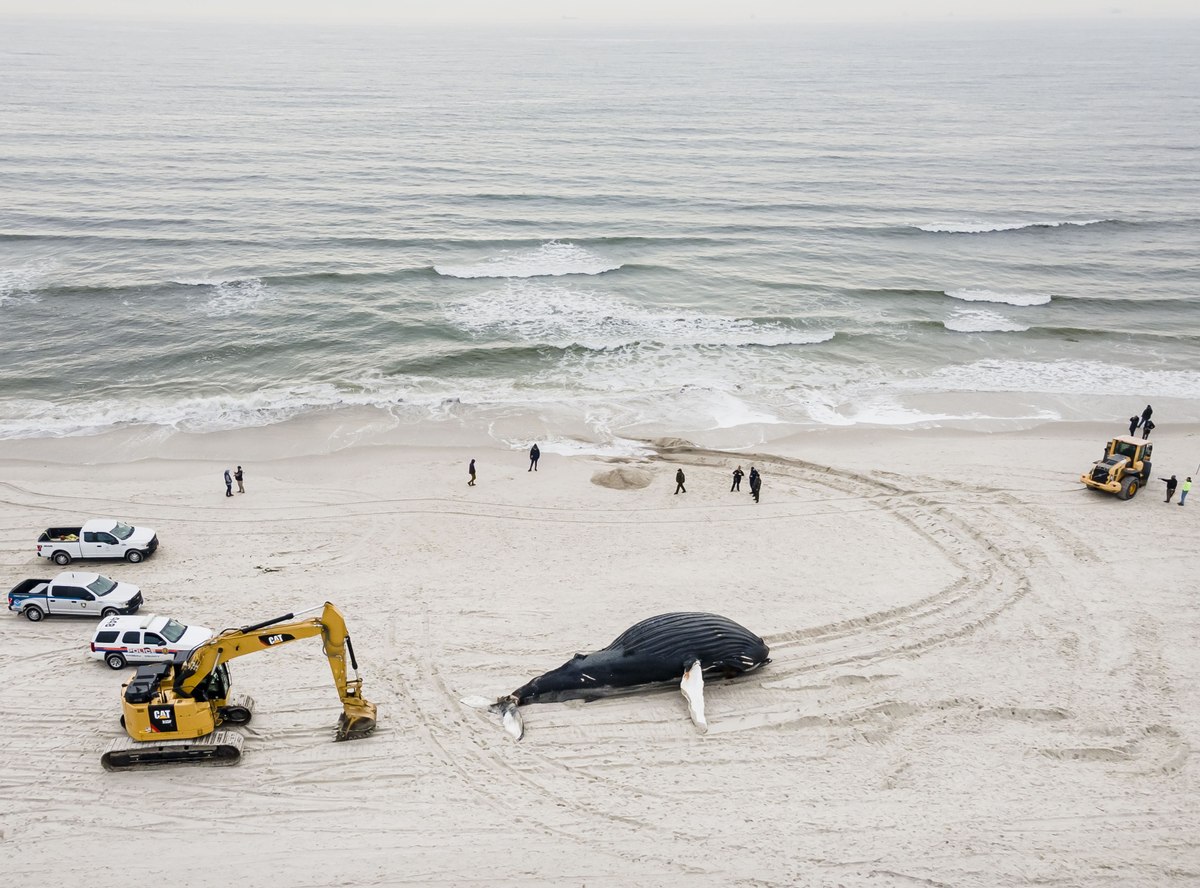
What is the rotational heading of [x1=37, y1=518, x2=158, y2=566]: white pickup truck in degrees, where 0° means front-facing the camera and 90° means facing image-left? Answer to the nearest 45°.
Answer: approximately 270°

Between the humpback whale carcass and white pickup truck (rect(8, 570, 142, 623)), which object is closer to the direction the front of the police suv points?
the humpback whale carcass

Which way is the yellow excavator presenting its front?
to the viewer's right

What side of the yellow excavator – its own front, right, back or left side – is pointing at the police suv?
left

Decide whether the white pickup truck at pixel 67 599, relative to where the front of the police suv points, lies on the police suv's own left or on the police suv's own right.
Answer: on the police suv's own left

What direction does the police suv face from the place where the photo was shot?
facing to the right of the viewer
